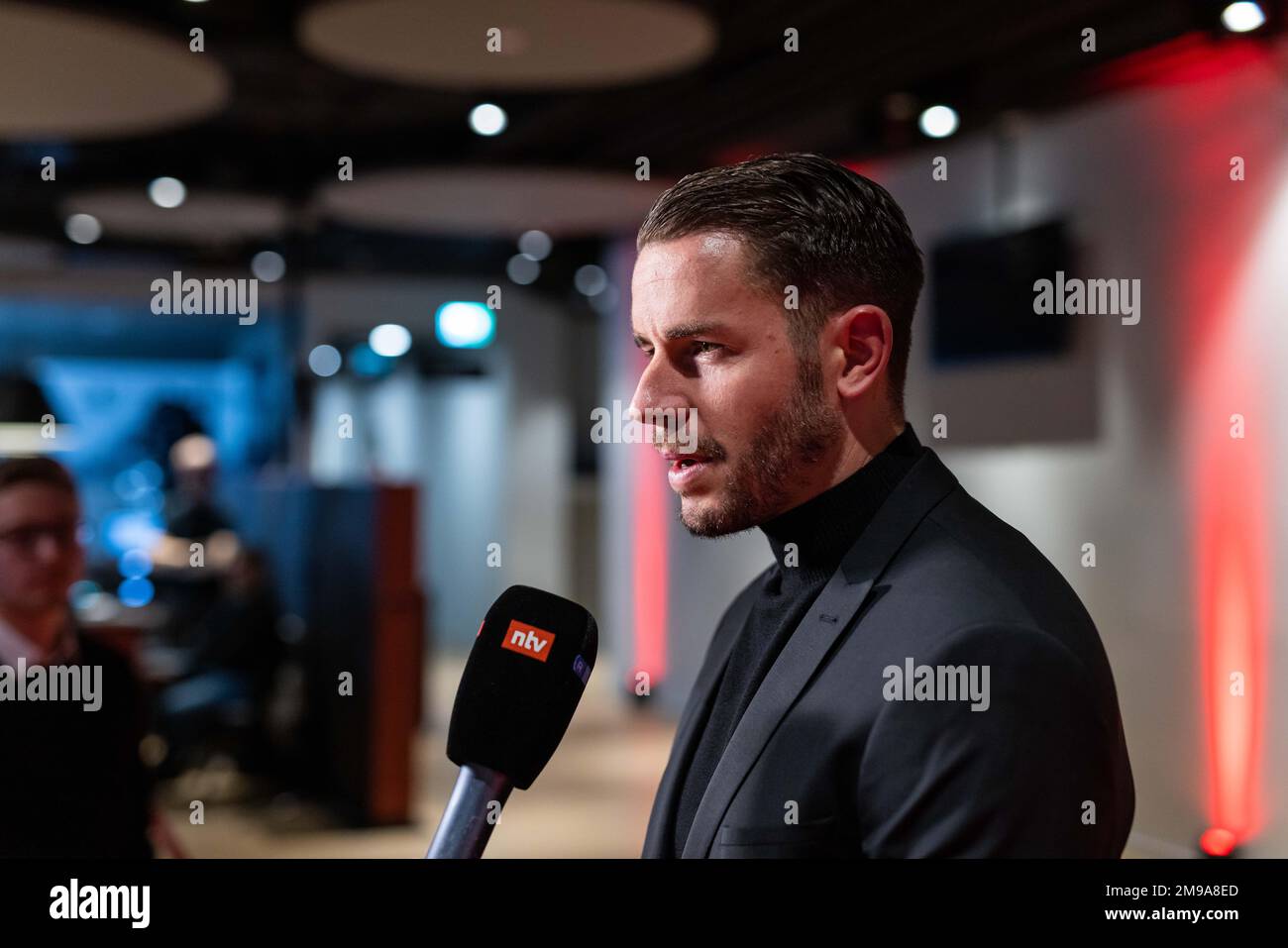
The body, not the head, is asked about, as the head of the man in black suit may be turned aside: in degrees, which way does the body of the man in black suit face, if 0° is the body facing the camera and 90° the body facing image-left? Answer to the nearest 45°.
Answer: approximately 45°

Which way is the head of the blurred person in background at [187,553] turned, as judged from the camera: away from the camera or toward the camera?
toward the camera

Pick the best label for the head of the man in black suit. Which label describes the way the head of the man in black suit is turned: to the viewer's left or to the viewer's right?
to the viewer's left

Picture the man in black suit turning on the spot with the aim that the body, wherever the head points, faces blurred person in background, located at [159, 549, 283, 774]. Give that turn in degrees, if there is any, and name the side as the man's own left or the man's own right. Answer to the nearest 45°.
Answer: approximately 90° to the man's own right

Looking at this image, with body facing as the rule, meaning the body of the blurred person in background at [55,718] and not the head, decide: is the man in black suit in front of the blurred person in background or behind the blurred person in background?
in front

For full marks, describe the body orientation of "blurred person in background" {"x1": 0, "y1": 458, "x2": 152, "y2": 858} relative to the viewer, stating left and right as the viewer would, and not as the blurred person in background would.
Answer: facing the viewer

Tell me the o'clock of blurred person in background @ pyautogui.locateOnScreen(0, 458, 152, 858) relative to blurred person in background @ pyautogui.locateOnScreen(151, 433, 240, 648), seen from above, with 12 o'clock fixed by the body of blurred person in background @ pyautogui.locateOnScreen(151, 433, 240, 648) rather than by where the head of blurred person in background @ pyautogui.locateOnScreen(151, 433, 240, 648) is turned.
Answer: blurred person in background @ pyautogui.locateOnScreen(0, 458, 152, 858) is roughly at 12 o'clock from blurred person in background @ pyautogui.locateOnScreen(151, 433, 240, 648).

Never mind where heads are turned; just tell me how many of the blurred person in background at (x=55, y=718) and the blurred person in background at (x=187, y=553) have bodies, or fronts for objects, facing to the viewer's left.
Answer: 0

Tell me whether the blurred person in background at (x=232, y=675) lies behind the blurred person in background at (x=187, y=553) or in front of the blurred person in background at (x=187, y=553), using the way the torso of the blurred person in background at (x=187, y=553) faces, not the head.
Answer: in front

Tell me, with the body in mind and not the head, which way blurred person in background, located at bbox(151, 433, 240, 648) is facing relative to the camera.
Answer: toward the camera

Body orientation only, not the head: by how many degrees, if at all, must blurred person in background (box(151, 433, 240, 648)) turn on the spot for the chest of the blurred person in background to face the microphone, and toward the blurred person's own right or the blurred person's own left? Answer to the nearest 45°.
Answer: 0° — they already face it

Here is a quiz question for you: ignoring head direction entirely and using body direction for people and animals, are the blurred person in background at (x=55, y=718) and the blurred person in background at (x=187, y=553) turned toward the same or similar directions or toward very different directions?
same or similar directions
